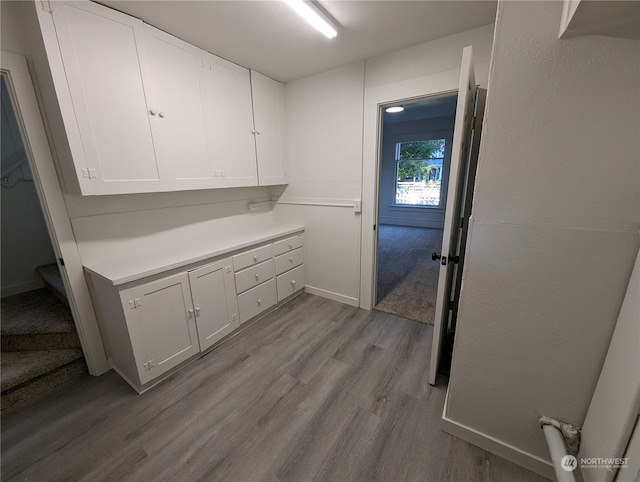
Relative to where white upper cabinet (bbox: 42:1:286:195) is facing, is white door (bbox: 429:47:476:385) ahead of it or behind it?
ahead

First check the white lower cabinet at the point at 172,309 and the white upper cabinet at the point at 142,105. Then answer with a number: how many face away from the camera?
0

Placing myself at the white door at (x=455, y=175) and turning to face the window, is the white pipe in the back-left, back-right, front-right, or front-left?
back-right

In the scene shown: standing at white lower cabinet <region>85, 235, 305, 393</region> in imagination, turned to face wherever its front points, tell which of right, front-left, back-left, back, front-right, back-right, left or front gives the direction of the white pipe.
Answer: front

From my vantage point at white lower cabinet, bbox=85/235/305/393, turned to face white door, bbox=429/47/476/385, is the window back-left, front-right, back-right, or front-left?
front-left

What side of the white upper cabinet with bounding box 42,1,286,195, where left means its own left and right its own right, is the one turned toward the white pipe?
front

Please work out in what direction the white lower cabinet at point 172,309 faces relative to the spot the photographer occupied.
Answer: facing the viewer and to the right of the viewer

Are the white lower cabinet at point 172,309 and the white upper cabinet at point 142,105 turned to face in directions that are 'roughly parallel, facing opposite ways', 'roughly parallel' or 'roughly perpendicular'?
roughly parallel

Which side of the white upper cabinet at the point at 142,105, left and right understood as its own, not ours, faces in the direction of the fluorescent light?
front

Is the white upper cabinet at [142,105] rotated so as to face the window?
no
